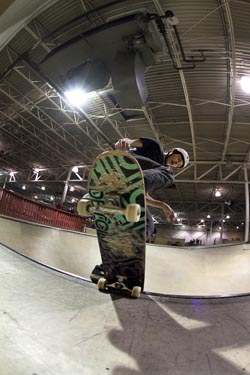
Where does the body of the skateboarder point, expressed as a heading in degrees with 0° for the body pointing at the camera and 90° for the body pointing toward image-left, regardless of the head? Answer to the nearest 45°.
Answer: approximately 0°

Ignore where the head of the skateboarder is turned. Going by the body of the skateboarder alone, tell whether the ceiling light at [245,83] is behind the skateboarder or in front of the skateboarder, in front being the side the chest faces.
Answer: behind

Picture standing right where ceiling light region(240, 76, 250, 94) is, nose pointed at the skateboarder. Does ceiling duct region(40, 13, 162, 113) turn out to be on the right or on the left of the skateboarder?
right
